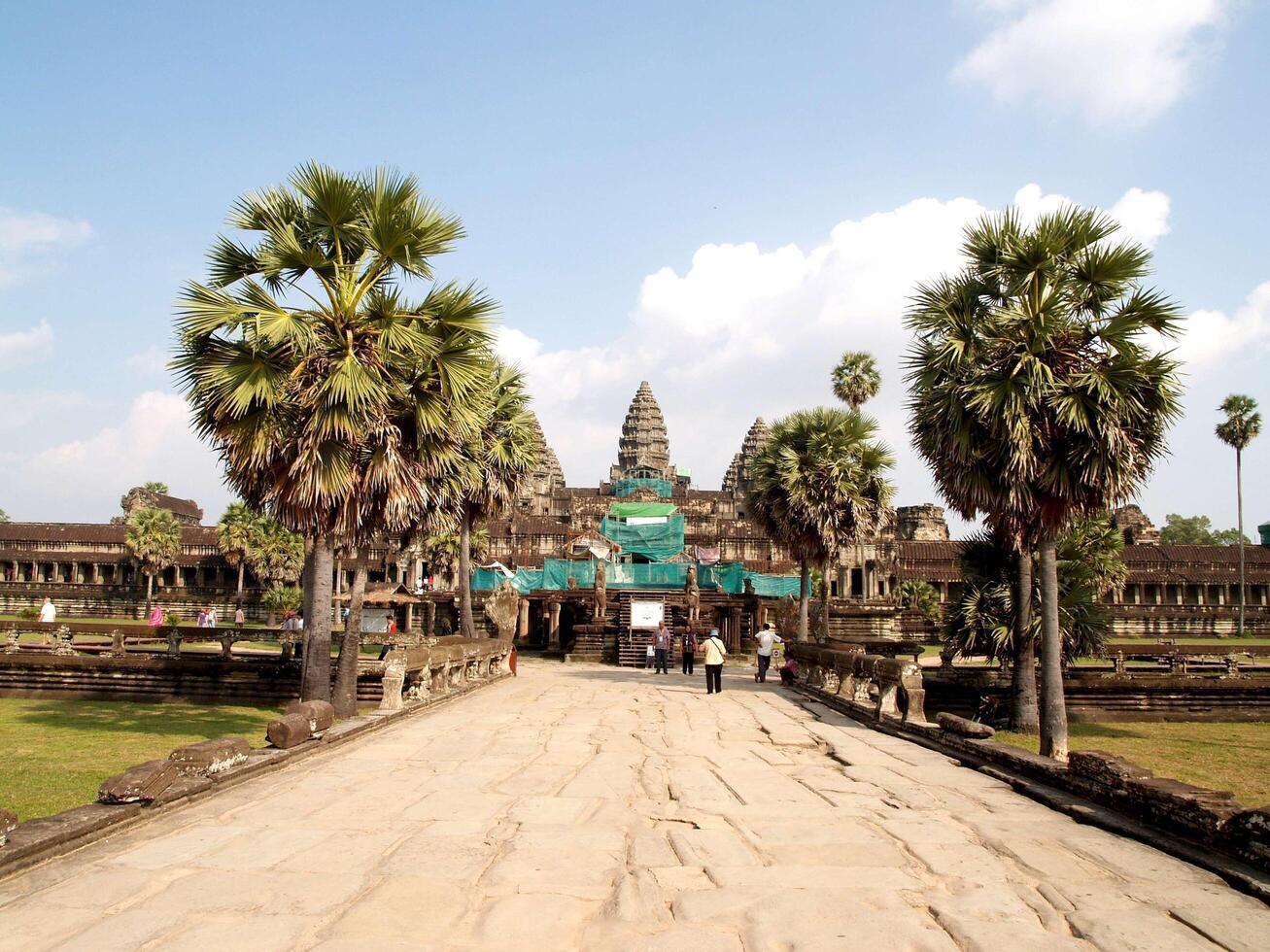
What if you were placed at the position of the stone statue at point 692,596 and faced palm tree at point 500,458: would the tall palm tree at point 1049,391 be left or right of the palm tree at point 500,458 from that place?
left

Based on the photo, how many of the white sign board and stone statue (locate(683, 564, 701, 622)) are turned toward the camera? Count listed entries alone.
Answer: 2

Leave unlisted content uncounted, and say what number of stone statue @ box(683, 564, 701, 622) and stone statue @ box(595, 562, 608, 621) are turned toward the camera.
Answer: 2

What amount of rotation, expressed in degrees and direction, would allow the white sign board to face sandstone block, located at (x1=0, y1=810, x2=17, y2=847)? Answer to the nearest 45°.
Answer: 0° — it already faces it

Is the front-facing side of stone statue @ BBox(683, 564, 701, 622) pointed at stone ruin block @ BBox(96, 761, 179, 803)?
yes

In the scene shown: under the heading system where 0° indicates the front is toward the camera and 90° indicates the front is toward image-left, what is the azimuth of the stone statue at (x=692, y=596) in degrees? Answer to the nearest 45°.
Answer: approximately 0°
